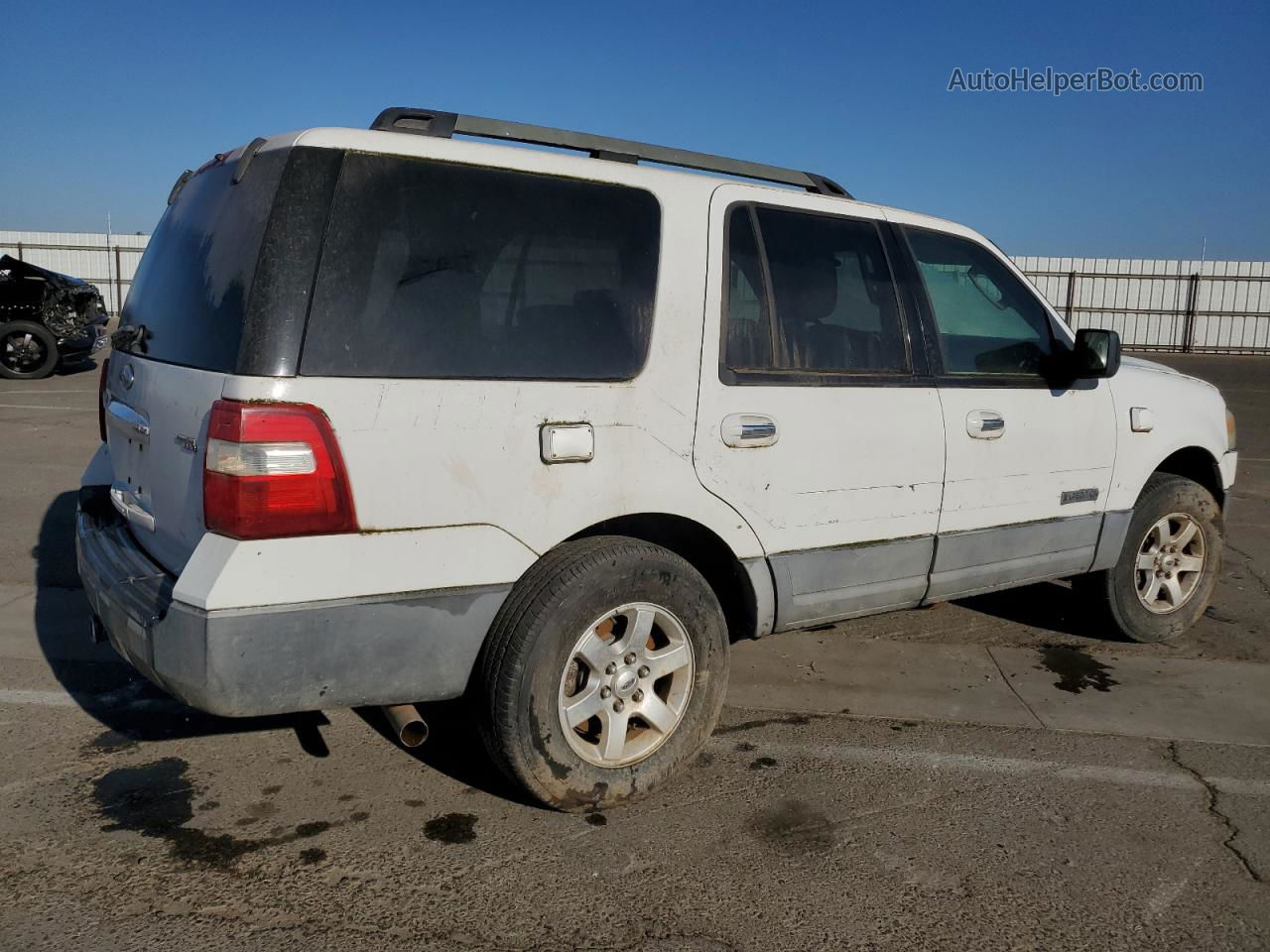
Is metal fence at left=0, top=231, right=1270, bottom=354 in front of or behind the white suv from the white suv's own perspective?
in front

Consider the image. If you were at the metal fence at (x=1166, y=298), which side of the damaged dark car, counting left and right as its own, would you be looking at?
front

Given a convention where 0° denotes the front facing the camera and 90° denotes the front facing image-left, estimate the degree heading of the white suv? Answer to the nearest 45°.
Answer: approximately 225°

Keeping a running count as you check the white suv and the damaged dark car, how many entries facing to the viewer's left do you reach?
0

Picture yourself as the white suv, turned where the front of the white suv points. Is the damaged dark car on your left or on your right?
on your left

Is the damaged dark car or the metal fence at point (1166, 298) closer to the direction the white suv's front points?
the metal fence

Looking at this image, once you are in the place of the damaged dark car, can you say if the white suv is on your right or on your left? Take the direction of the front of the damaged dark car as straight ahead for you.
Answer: on your right

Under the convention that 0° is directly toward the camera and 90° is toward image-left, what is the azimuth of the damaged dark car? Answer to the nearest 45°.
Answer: approximately 270°
